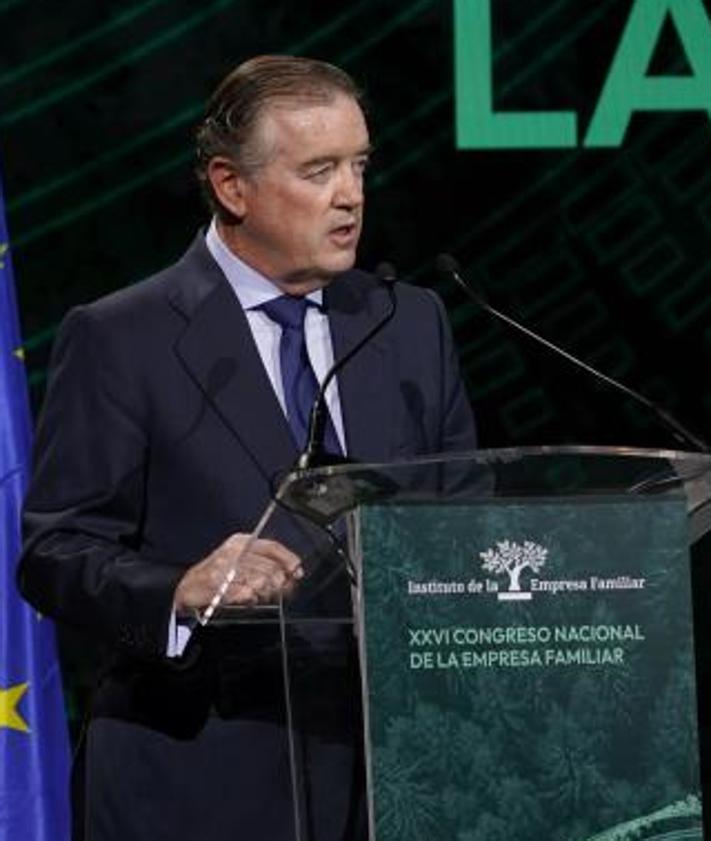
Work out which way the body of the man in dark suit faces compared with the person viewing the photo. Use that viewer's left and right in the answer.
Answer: facing the viewer and to the right of the viewer

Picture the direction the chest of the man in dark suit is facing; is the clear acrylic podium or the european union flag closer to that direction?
the clear acrylic podium

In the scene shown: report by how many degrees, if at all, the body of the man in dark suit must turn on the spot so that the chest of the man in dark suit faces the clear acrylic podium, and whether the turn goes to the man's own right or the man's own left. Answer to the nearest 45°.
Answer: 0° — they already face it

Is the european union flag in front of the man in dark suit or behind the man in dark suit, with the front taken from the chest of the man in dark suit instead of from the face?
behind

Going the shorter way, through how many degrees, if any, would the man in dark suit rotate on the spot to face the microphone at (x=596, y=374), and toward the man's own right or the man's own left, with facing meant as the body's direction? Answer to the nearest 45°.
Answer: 0° — they already face it

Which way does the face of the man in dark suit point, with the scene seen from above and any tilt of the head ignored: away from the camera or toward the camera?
toward the camera
